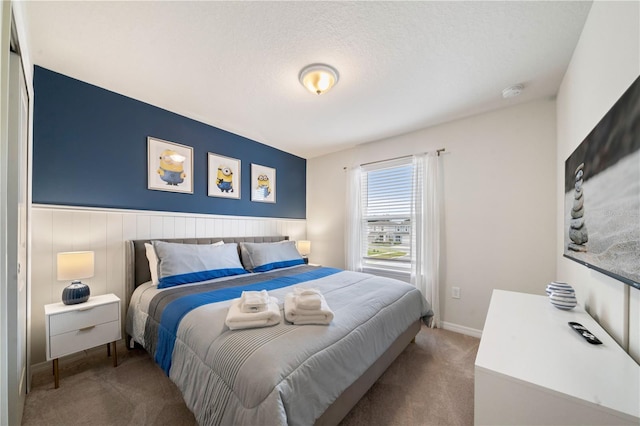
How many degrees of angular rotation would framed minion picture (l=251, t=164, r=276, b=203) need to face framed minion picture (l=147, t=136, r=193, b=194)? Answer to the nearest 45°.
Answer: approximately 90° to its right

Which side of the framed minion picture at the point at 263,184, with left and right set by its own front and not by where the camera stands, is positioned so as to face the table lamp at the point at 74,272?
right

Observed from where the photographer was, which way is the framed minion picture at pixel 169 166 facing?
facing the viewer and to the right of the viewer

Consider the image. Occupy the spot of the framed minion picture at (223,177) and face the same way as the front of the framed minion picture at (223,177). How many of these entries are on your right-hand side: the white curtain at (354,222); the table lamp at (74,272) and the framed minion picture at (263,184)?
1

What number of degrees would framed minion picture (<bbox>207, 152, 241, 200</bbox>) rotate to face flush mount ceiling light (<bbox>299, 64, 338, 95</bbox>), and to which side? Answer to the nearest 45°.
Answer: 0° — it already faces it

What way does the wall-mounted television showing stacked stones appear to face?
to the viewer's left

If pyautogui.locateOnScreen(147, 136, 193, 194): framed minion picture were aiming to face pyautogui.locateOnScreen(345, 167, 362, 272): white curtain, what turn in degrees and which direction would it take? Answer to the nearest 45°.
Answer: approximately 45° to its left

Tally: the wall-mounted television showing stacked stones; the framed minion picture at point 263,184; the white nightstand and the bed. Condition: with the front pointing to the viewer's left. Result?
1

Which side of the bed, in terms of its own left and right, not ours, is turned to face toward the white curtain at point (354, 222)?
left

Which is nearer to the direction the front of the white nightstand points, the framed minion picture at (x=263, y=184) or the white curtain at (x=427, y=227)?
the white curtain

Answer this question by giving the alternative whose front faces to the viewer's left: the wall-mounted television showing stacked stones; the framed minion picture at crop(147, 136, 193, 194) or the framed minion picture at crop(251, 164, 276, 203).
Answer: the wall-mounted television showing stacked stones

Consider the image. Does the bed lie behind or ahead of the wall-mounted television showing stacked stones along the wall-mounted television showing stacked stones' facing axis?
ahead
